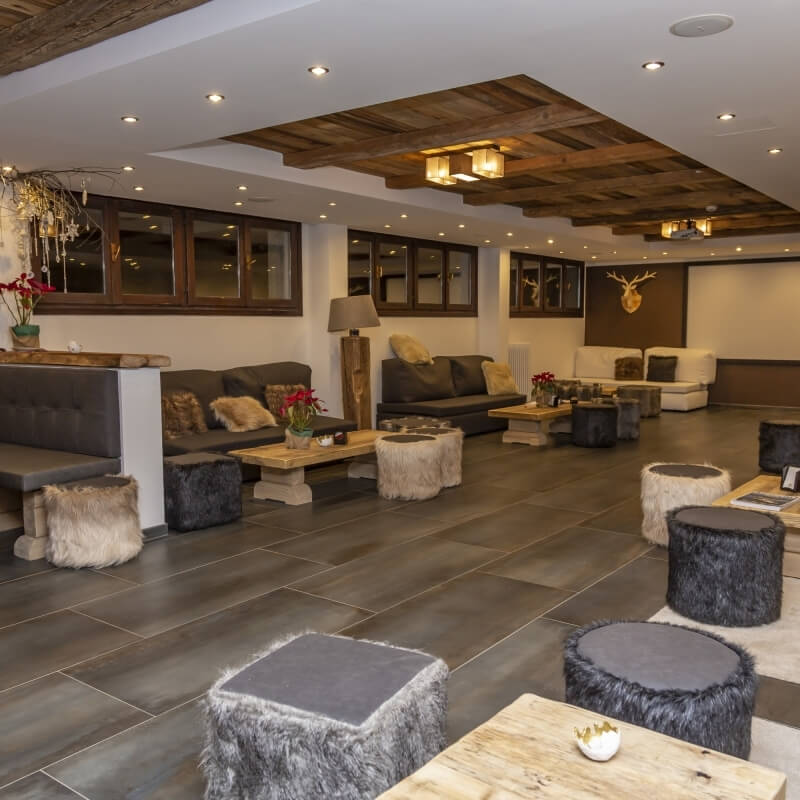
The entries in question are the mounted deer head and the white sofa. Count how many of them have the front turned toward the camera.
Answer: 2

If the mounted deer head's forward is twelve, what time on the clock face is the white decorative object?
The white decorative object is roughly at 12 o'clock from the mounted deer head.

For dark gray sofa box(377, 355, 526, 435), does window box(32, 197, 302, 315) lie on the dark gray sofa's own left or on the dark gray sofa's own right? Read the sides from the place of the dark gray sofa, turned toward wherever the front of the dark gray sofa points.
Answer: on the dark gray sofa's own right

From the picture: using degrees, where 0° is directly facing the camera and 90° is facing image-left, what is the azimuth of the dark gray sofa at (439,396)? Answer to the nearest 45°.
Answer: approximately 315°

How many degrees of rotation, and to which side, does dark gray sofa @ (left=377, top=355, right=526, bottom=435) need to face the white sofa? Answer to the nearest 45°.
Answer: approximately 90° to its left

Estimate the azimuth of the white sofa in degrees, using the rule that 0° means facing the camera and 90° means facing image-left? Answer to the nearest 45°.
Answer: approximately 0°

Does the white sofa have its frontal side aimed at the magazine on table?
yes

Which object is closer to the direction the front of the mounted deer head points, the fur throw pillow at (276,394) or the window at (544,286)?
the fur throw pillow

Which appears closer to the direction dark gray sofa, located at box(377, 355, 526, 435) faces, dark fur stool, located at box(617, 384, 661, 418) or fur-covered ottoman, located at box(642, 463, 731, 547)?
the fur-covered ottoman
